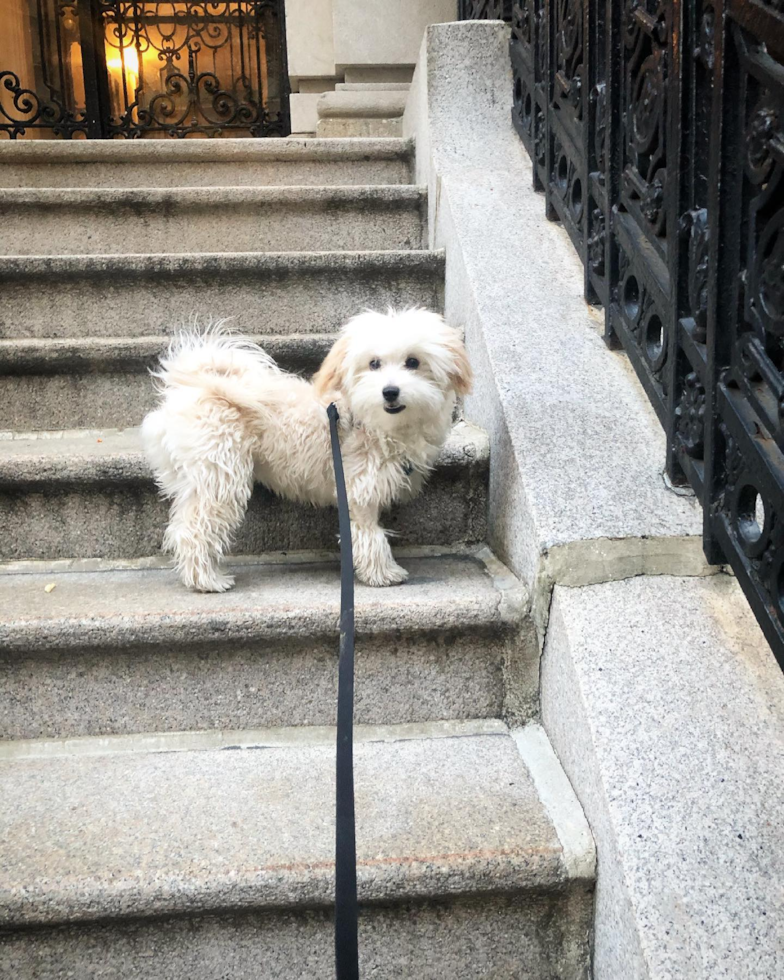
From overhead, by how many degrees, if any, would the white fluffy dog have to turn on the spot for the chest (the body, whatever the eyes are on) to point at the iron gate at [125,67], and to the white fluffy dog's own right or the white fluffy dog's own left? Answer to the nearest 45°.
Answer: approximately 90° to the white fluffy dog's own left

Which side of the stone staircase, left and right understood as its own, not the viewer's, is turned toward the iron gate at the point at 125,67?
back

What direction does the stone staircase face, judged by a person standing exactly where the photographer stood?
facing the viewer

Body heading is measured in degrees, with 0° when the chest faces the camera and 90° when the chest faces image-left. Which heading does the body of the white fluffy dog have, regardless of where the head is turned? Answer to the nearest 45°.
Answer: approximately 270°
